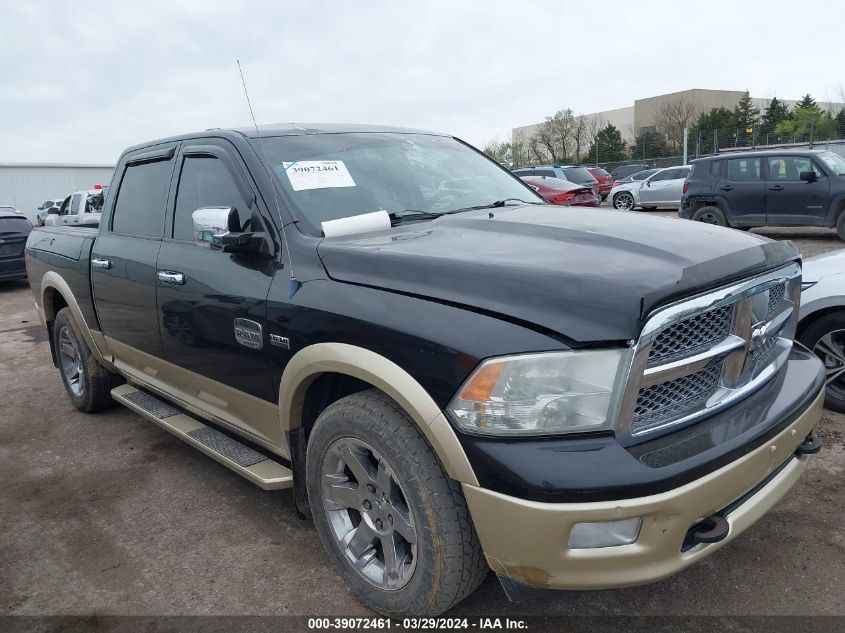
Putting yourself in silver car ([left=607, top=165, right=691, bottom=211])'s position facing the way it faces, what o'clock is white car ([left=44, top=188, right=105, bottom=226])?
white car ([left=44, top=188, right=105, bottom=226]) is roughly at 11 o'clock from silver car ([left=607, top=165, right=691, bottom=211]).

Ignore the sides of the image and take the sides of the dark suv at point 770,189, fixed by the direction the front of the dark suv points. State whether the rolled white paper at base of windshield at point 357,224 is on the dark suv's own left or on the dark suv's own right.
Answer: on the dark suv's own right

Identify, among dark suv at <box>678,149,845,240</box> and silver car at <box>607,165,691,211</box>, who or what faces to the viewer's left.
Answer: the silver car

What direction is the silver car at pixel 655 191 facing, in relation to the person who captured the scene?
facing to the left of the viewer

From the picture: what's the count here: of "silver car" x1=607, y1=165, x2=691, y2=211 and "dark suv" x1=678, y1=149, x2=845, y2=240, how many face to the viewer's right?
1

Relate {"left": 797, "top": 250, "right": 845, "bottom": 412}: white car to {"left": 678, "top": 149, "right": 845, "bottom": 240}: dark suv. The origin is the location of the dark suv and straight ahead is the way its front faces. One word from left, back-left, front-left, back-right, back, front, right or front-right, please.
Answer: right

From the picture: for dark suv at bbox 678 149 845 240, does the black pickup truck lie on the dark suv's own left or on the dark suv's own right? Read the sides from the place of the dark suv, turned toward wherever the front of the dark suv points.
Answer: on the dark suv's own right

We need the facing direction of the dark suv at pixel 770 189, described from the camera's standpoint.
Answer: facing to the right of the viewer

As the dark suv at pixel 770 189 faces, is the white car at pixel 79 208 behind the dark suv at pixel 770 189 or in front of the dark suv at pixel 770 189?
behind

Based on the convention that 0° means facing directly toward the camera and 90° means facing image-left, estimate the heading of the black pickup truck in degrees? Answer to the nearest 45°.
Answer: approximately 315°

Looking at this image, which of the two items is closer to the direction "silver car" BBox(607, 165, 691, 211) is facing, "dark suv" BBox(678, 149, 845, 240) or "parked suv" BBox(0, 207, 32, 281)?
the parked suv

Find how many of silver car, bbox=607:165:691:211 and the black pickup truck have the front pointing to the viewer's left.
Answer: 1

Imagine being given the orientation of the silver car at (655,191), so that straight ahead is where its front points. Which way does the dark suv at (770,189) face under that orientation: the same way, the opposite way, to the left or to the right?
the opposite way

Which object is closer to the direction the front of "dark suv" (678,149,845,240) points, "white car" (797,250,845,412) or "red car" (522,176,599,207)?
the white car

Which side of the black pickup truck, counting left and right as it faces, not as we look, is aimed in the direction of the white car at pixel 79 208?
back

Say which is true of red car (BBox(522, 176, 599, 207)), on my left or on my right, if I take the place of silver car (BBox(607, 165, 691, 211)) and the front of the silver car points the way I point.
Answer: on my left
